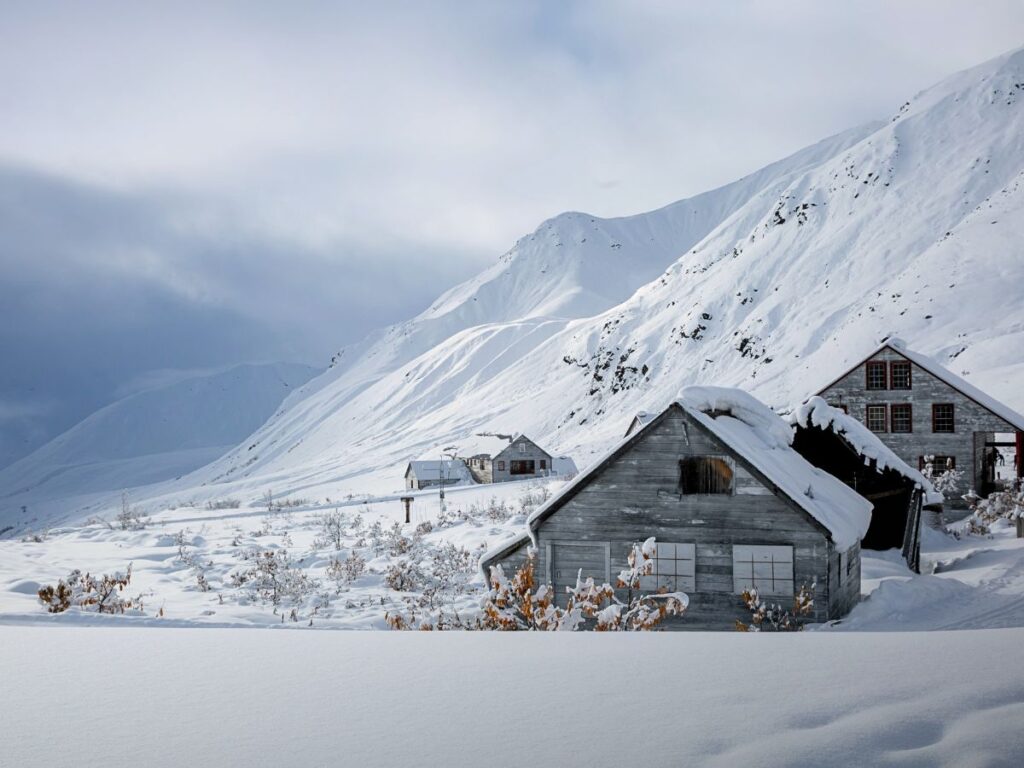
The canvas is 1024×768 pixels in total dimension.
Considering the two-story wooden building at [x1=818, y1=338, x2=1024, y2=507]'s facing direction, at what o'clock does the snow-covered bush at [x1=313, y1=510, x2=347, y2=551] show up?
The snow-covered bush is roughly at 2 o'clock from the two-story wooden building.

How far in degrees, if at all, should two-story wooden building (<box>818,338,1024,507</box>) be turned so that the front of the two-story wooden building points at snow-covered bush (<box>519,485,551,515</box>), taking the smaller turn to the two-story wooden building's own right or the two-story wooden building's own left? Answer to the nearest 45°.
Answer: approximately 90° to the two-story wooden building's own right

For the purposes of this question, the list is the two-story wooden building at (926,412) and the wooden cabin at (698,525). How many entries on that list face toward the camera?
2

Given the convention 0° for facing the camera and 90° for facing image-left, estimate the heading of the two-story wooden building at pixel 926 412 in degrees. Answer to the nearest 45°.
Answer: approximately 0°

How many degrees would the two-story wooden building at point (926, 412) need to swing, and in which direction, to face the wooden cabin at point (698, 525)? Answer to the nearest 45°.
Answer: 0° — it already faces it

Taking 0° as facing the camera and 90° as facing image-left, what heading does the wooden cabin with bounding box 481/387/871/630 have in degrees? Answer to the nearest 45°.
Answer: approximately 0°

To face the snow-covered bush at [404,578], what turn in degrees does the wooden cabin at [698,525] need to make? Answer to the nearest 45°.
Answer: approximately 135° to its right

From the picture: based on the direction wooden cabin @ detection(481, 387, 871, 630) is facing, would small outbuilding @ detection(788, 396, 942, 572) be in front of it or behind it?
behind
